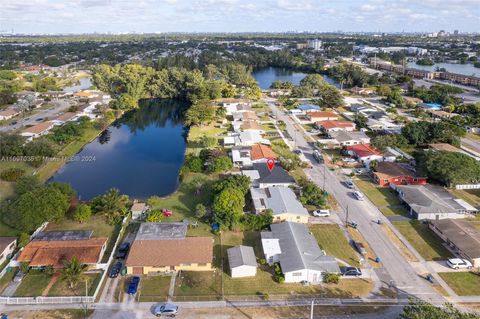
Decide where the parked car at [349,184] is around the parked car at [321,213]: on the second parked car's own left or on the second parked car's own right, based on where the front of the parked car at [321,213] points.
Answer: on the second parked car's own right

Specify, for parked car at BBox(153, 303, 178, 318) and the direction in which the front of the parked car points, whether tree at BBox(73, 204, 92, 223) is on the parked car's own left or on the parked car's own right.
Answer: on the parked car's own right

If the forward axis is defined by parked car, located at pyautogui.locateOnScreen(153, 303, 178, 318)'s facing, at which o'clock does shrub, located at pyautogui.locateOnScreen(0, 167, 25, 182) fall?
The shrub is roughly at 2 o'clock from the parked car.

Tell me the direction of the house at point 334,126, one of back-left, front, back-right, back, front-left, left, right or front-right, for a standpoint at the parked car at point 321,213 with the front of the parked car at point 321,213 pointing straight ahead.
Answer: right

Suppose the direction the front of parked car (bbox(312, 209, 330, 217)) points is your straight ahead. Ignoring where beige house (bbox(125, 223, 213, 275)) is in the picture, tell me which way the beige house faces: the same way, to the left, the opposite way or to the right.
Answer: to the left

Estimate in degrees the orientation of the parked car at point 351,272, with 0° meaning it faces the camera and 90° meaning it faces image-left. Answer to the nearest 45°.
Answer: approximately 90°

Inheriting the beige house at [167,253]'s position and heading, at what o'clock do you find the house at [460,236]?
The house is roughly at 9 o'clock from the beige house.

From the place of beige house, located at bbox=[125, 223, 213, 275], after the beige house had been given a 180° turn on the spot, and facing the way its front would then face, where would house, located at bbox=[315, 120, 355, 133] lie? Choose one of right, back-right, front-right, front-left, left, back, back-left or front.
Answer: front-right

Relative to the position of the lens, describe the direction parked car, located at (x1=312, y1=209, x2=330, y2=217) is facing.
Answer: facing to the left of the viewer

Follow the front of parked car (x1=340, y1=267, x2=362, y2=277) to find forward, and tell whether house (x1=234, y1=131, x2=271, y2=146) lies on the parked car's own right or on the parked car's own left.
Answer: on the parked car's own right

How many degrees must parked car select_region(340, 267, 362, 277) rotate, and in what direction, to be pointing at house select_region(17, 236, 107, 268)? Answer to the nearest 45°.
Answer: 0° — it already faces it

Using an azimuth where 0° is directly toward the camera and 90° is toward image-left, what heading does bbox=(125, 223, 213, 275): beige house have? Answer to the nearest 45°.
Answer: approximately 0°

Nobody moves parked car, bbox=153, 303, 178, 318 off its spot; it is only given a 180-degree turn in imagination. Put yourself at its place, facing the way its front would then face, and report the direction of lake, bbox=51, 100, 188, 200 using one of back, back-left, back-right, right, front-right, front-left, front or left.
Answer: left
